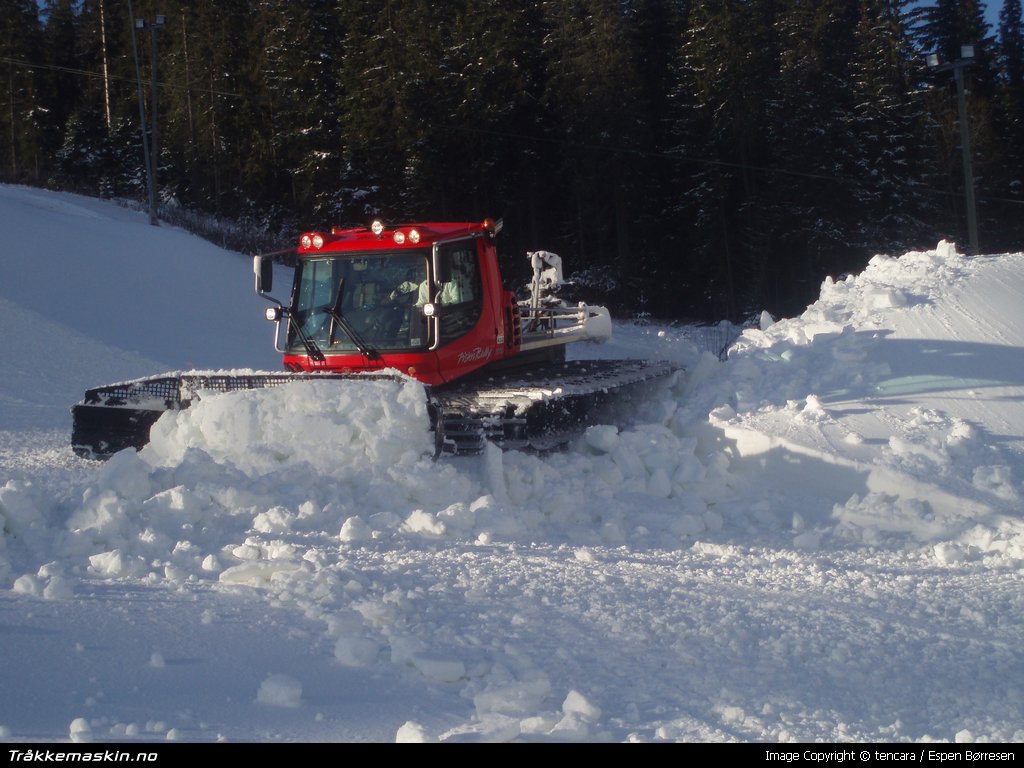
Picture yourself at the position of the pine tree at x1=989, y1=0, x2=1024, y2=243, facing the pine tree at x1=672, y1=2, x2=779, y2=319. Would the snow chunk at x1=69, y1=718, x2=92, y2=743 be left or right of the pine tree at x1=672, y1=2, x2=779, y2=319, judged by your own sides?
left

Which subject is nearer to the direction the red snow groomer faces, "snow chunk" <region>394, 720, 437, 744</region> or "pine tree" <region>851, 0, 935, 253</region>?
the snow chunk

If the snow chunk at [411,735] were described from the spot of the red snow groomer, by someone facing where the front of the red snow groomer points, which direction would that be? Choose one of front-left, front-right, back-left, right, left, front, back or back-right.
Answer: front-left

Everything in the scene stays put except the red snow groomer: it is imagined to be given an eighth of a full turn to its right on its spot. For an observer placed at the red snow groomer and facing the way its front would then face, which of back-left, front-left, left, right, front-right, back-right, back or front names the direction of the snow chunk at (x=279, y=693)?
left

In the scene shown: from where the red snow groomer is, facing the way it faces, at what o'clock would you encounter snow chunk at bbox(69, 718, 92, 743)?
The snow chunk is roughly at 11 o'clock from the red snow groomer.

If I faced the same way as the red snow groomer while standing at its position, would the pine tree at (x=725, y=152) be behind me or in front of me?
behind

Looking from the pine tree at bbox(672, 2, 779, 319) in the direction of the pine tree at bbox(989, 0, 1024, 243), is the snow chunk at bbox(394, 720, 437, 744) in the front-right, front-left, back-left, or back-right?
back-right

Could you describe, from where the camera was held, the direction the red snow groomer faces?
facing the viewer and to the left of the viewer

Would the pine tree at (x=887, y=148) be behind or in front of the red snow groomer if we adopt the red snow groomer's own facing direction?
behind

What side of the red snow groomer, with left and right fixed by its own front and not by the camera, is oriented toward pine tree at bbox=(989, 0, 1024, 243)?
back
